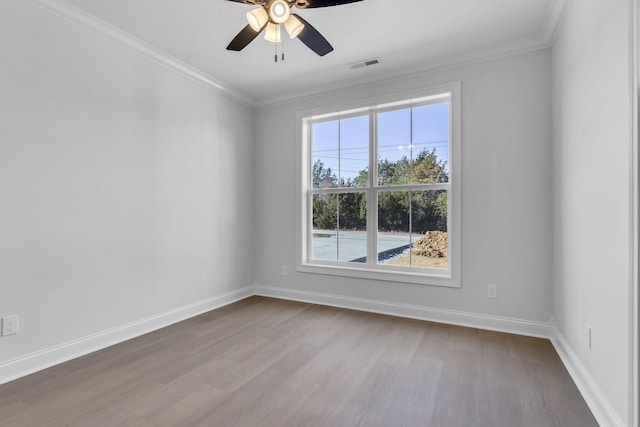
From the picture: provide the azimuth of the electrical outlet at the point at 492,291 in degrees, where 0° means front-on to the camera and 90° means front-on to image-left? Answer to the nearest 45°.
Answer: approximately 0°

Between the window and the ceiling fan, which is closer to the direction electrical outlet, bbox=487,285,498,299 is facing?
the ceiling fan

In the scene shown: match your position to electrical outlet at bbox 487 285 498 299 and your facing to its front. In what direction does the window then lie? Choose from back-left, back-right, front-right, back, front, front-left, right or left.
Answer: right

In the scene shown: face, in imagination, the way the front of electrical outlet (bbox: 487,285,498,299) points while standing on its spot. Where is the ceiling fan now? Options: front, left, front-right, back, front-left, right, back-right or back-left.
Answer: front-right
